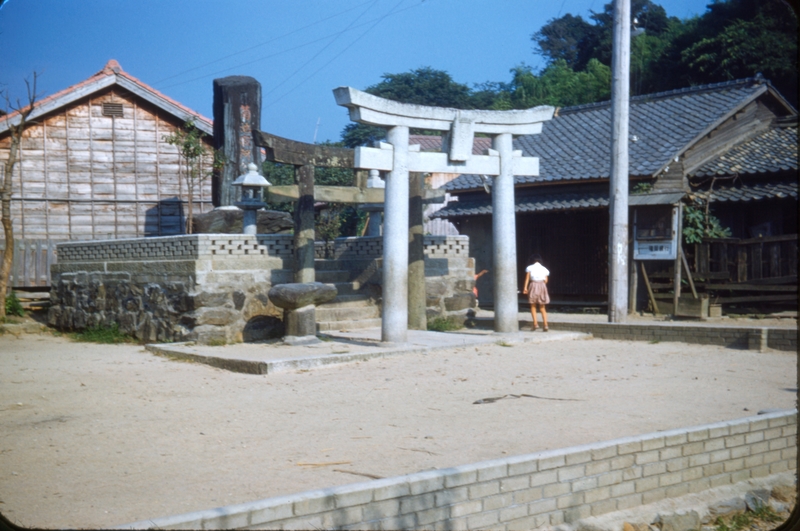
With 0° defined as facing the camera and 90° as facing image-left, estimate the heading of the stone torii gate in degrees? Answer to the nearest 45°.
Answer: approximately 315°

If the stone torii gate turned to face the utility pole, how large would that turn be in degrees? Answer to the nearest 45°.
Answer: approximately 90° to its left

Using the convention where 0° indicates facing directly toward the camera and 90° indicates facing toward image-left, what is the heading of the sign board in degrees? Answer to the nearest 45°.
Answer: approximately 0°

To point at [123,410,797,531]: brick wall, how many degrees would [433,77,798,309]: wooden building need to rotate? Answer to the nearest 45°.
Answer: approximately 45° to its left

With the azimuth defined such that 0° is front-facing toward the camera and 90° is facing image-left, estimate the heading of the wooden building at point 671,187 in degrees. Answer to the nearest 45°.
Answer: approximately 45°

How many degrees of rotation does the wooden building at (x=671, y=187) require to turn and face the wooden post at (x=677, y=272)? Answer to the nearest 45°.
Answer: approximately 45° to its left

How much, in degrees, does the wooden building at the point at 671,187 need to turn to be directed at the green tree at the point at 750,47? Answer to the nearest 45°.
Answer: approximately 135° to its right

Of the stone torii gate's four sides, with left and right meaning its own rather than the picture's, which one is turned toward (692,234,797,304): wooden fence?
left

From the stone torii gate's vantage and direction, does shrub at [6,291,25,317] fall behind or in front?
behind

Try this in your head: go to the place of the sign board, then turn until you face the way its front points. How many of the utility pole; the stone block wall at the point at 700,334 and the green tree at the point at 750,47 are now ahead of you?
2
